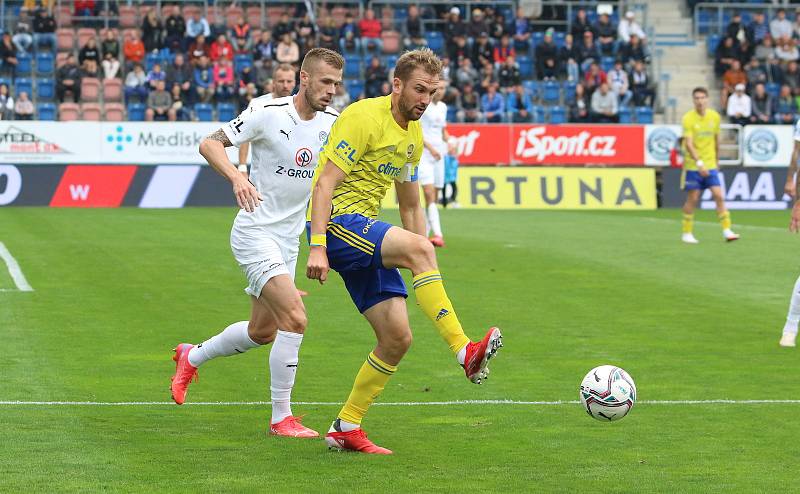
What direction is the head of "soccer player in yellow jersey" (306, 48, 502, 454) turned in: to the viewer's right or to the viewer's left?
to the viewer's right

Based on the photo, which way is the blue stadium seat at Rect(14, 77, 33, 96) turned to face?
toward the camera

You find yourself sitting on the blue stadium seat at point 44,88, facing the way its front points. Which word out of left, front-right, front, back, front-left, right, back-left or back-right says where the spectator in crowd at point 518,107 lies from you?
left

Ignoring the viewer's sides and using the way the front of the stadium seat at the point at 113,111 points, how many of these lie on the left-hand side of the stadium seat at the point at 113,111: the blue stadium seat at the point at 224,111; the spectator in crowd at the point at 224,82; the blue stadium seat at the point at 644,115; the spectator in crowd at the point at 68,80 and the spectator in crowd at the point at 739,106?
4

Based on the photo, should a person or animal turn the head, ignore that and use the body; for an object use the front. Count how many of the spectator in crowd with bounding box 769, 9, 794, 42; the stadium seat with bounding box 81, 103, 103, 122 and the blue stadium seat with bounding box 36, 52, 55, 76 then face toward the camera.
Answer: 3

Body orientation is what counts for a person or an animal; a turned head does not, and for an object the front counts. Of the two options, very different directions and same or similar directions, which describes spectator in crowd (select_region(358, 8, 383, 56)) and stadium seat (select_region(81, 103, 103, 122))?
same or similar directions

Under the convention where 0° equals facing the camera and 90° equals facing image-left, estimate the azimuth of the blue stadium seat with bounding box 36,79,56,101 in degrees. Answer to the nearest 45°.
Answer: approximately 0°

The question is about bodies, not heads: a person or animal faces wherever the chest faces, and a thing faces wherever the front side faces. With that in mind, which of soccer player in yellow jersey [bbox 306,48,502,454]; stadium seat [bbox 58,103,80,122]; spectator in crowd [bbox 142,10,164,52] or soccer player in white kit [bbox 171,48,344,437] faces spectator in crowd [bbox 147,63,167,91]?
spectator in crowd [bbox 142,10,164,52]

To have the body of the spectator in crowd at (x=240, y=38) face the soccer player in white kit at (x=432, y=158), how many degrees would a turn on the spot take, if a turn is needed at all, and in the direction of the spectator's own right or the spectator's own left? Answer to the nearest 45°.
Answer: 0° — they already face them

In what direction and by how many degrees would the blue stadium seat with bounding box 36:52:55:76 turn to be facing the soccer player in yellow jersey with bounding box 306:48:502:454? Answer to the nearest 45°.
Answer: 0° — it already faces them

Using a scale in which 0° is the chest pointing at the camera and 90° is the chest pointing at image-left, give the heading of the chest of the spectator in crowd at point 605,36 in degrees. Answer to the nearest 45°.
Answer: approximately 0°

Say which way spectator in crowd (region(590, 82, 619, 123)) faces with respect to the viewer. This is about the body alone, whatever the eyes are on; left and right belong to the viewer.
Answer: facing the viewer

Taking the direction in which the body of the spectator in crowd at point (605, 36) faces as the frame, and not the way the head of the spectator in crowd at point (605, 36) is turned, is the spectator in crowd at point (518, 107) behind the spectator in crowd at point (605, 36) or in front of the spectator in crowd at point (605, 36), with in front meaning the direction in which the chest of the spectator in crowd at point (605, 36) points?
in front

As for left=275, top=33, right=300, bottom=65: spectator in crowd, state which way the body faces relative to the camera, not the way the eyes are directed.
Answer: toward the camera
